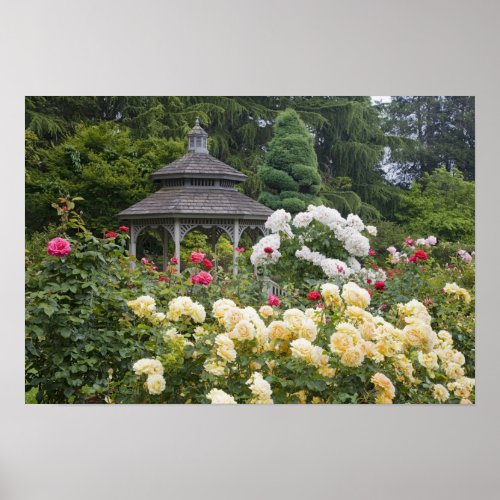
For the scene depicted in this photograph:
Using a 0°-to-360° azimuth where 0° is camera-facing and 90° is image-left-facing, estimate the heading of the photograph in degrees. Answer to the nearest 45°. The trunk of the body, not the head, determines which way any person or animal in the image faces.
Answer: approximately 0°
